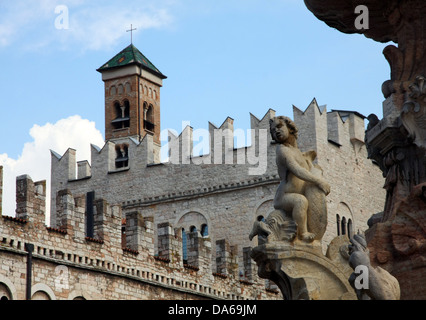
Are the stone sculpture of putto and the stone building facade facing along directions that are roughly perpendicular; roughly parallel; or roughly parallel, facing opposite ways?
roughly perpendicular

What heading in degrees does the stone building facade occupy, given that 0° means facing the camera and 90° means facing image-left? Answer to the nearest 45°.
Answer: approximately 45°

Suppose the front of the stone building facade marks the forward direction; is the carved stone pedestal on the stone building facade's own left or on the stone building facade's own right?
on the stone building facade's own left
